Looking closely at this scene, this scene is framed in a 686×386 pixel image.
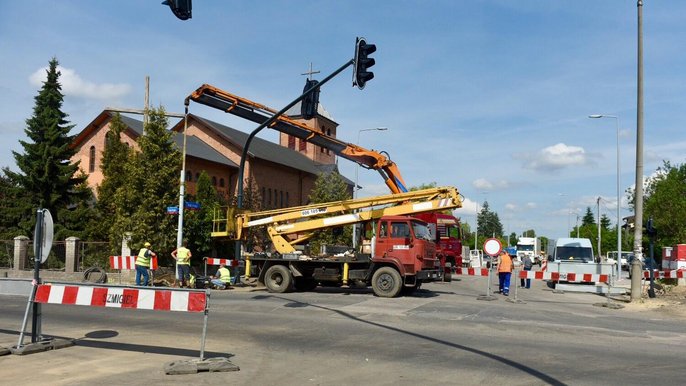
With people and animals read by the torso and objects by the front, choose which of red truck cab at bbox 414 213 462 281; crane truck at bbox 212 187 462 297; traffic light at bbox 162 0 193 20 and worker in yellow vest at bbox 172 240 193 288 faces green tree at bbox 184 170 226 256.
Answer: the worker in yellow vest

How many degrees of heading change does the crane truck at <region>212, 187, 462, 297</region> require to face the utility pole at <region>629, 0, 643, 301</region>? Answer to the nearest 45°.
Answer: approximately 45° to its left

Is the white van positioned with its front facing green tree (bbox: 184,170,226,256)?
no

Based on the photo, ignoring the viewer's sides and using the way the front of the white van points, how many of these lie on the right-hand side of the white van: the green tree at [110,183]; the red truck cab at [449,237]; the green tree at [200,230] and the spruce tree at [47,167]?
4

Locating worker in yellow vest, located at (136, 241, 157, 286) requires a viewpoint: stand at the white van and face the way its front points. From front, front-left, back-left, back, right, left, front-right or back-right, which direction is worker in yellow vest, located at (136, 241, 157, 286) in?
front-right

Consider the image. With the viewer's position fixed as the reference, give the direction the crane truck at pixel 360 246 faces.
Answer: facing the viewer and to the right of the viewer

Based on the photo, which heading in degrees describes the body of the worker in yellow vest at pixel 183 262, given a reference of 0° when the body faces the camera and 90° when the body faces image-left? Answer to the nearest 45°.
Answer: approximately 180°

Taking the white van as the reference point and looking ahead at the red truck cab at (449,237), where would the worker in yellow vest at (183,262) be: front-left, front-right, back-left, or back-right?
front-left

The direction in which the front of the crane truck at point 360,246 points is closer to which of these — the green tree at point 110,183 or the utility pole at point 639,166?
the utility pole

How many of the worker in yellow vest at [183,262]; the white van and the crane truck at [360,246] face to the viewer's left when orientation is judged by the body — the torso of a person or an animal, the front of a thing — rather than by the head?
0

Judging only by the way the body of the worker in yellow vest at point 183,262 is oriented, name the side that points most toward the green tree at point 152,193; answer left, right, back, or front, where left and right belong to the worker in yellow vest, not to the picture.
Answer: front

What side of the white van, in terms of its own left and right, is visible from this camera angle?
front
